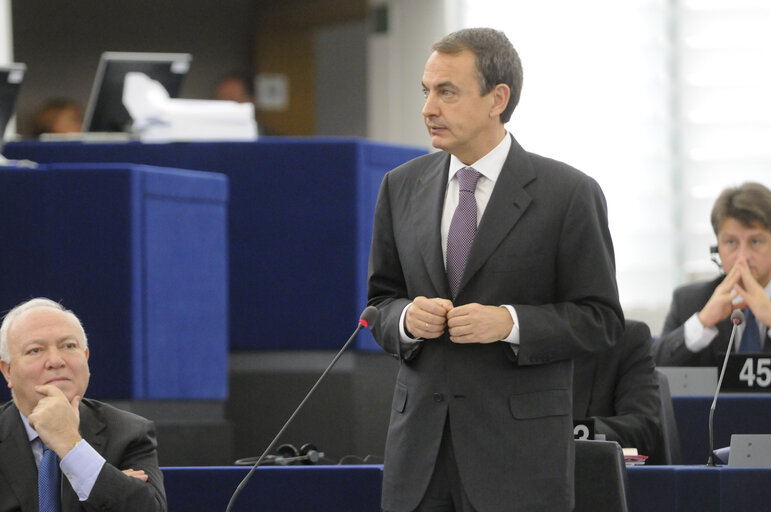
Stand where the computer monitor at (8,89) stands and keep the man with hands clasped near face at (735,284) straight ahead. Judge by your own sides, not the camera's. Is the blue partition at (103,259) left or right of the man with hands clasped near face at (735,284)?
right

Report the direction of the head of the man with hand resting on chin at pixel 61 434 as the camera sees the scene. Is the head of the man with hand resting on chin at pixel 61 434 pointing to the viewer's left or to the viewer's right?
to the viewer's right

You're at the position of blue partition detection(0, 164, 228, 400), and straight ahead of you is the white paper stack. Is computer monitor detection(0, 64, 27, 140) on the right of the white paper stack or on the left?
left

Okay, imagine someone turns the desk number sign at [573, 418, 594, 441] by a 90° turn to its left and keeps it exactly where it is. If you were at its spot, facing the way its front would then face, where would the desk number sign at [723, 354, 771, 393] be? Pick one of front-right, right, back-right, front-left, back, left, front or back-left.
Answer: front-left

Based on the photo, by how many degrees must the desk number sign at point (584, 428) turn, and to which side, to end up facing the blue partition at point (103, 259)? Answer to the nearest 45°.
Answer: approximately 135° to its right

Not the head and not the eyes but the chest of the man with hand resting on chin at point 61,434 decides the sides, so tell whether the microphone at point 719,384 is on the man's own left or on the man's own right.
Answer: on the man's own left

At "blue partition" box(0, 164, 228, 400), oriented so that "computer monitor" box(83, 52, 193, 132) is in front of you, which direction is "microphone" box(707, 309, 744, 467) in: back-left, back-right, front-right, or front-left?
back-right

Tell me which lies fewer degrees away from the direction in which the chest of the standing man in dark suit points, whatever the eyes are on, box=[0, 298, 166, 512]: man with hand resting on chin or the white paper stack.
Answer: the man with hand resting on chin

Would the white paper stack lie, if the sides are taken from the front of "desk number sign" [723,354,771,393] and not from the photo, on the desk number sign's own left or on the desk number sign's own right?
on the desk number sign's own right

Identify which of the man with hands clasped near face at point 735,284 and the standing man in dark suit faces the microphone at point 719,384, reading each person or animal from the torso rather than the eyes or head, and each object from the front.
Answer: the man with hands clasped near face

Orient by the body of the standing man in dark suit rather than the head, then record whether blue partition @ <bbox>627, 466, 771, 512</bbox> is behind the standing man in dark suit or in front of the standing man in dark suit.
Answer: behind

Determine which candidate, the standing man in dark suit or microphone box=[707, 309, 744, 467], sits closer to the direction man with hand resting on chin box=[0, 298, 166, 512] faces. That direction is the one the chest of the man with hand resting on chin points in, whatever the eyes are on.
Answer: the standing man in dark suit
